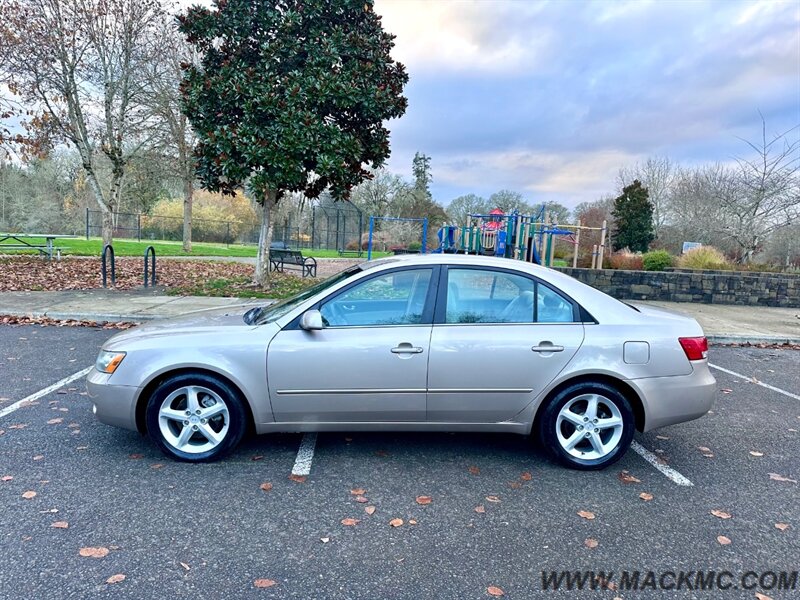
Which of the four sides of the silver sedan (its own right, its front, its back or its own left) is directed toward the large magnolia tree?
right

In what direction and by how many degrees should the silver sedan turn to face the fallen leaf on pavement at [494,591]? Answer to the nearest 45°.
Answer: approximately 90° to its left

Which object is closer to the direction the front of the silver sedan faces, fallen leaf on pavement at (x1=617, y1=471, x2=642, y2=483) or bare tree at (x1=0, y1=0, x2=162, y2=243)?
the bare tree

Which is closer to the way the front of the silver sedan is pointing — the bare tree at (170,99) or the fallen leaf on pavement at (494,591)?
the bare tree

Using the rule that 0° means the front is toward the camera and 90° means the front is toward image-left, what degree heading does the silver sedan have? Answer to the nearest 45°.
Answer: approximately 90°

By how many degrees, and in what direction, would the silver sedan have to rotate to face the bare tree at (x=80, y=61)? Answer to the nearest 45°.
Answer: approximately 45° to its right

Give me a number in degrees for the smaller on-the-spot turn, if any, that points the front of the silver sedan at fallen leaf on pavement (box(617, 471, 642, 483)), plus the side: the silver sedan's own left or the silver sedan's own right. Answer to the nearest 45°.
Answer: approximately 180°

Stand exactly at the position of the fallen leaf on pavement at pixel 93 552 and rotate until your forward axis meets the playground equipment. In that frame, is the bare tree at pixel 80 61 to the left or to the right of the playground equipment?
left

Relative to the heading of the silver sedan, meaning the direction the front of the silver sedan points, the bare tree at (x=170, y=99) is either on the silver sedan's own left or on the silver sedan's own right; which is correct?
on the silver sedan's own right

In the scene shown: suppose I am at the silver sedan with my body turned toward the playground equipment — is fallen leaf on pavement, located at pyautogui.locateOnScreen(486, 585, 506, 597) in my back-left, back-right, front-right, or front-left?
back-right

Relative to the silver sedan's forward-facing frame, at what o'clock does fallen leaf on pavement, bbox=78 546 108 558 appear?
The fallen leaf on pavement is roughly at 11 o'clock from the silver sedan.

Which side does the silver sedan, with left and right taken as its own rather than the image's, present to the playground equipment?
right

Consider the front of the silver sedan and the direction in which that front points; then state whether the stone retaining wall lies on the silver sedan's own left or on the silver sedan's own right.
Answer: on the silver sedan's own right
